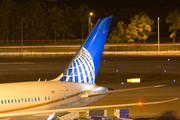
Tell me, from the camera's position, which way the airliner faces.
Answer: facing the viewer and to the left of the viewer
